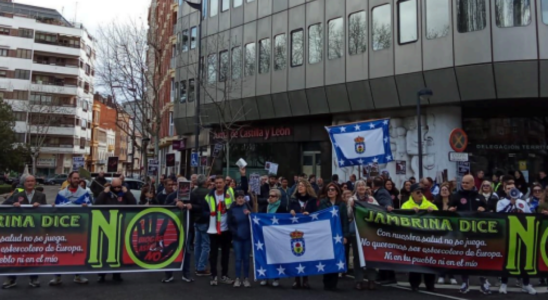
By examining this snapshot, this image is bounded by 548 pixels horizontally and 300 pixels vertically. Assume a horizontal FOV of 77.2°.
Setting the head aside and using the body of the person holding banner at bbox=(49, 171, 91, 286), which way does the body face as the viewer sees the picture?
toward the camera

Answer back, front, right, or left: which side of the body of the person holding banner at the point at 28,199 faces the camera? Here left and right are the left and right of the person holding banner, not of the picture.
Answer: front

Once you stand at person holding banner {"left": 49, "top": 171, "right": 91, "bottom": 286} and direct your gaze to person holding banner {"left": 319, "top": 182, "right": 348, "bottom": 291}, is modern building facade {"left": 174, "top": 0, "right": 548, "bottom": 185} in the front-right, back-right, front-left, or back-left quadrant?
front-left

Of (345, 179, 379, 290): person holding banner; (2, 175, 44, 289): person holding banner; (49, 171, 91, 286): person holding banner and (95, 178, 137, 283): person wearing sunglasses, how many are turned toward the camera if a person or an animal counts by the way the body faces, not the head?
4

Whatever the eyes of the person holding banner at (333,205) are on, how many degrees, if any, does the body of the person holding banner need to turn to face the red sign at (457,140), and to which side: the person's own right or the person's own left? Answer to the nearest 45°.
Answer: approximately 180°

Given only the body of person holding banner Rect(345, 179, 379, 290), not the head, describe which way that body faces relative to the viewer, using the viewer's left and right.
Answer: facing the viewer

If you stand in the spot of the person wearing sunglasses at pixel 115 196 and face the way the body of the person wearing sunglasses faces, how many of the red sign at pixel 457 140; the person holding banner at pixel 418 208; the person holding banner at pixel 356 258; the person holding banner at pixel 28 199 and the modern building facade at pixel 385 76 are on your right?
1

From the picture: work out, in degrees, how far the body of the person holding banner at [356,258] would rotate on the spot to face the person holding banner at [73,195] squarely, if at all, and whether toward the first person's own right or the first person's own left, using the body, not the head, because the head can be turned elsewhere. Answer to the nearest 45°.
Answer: approximately 90° to the first person's own right

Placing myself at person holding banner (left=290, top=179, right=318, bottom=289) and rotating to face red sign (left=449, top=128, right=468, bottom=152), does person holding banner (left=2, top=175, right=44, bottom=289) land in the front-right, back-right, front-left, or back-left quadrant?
back-left

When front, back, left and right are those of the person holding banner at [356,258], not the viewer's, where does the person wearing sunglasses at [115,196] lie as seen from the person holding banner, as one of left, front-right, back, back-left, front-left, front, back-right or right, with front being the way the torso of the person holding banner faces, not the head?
right

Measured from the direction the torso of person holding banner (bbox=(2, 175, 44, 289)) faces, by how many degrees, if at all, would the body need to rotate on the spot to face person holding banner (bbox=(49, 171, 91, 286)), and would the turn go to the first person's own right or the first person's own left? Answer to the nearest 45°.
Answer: approximately 90° to the first person's own left

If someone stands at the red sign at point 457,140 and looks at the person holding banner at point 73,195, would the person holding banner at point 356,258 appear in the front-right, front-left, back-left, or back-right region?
front-left

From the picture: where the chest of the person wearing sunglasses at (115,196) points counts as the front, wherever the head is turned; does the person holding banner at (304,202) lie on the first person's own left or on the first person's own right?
on the first person's own left

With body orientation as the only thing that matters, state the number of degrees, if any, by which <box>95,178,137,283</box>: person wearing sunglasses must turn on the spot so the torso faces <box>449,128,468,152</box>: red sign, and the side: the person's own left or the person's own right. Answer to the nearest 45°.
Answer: approximately 90° to the person's own left

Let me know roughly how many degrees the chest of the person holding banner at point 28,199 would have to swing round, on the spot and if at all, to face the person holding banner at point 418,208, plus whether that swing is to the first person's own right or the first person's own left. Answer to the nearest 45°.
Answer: approximately 45° to the first person's own left

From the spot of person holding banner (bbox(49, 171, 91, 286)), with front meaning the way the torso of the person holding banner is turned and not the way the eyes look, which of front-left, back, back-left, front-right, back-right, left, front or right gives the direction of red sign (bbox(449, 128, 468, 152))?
left

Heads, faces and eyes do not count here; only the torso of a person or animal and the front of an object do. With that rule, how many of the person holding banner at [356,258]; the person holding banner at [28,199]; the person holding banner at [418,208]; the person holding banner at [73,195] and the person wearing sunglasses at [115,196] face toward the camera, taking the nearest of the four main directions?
5
